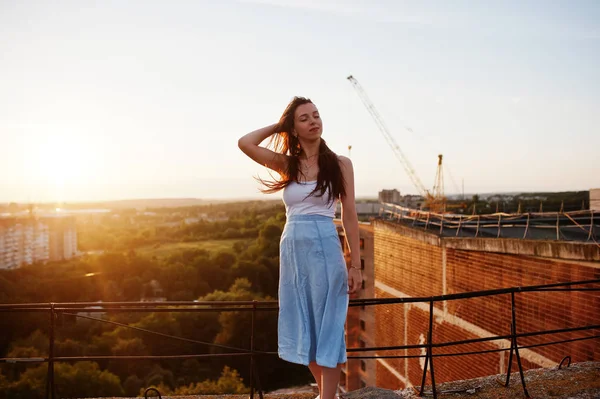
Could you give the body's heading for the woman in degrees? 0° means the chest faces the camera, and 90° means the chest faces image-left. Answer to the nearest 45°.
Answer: approximately 0°

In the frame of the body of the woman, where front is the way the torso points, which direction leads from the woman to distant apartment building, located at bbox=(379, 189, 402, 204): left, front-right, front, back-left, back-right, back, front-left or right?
back

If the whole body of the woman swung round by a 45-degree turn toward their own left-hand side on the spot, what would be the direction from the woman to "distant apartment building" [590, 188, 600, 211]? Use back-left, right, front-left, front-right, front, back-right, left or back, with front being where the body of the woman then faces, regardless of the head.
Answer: left

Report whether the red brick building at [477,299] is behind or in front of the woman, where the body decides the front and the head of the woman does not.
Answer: behind

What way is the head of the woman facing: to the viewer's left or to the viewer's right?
to the viewer's right
